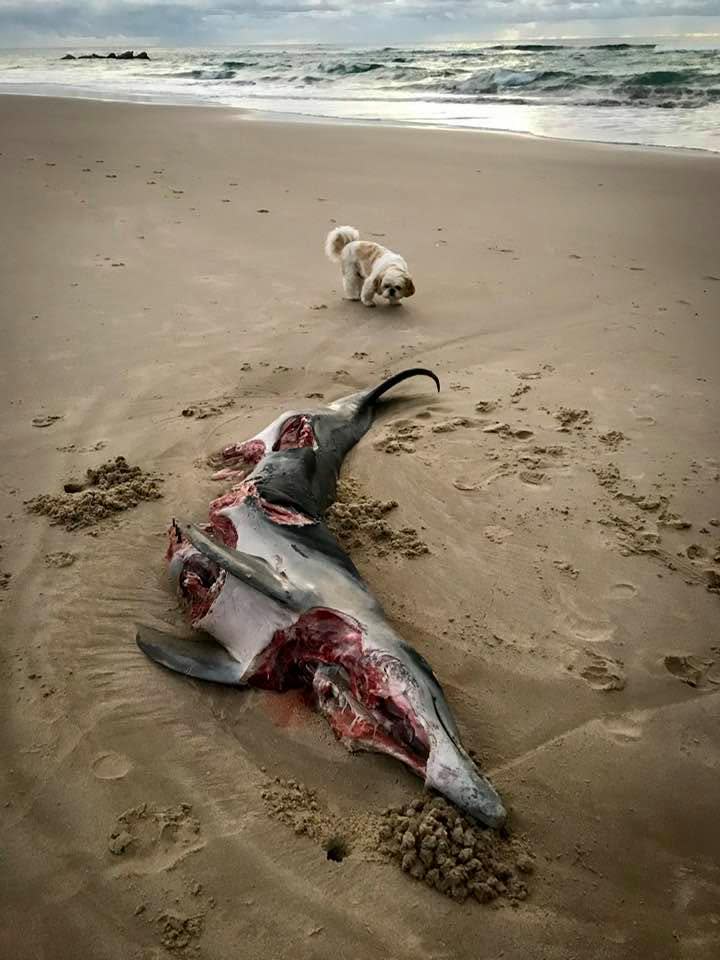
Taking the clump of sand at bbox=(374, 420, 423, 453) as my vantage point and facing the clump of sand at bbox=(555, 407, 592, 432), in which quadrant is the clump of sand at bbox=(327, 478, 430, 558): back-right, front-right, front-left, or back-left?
back-right

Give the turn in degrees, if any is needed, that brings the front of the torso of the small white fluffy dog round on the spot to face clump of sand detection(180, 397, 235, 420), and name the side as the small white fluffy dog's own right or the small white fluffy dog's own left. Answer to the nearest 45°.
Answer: approximately 90° to the small white fluffy dog's own right

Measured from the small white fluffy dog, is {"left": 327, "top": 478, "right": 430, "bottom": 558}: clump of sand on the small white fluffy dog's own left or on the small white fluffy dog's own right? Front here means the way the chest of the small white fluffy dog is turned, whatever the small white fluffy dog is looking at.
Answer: on the small white fluffy dog's own right

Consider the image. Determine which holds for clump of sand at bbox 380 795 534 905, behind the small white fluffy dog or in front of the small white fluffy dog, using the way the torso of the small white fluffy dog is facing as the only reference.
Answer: in front

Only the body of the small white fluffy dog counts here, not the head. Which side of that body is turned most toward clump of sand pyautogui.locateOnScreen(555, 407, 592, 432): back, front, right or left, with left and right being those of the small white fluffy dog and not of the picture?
front

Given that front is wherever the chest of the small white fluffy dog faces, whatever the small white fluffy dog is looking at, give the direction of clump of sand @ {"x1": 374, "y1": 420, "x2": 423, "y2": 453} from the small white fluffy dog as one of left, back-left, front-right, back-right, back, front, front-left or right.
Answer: front-right

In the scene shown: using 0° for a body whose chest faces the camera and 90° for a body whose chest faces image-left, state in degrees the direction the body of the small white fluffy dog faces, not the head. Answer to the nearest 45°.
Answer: approximately 315°

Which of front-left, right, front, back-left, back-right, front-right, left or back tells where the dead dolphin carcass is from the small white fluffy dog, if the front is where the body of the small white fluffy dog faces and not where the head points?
front-right
